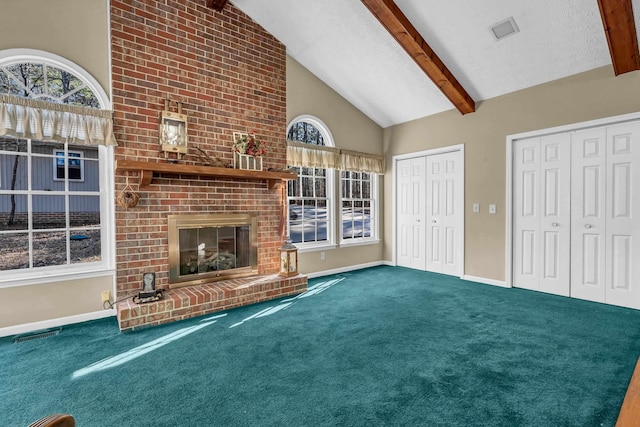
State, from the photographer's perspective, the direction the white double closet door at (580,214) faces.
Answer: facing the viewer and to the left of the viewer

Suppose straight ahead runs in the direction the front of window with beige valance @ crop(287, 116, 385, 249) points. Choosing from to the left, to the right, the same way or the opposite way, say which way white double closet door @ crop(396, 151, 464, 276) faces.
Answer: to the right

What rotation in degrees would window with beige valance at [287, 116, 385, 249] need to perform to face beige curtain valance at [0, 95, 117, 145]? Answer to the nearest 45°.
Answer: approximately 90° to its right

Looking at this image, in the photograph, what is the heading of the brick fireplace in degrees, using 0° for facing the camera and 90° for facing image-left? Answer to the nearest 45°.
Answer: approximately 315°

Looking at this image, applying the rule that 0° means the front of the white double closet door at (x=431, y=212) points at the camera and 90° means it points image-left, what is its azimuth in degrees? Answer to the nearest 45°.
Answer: approximately 45°

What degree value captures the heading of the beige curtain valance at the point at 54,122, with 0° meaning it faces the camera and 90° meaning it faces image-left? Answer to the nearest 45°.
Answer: approximately 315°

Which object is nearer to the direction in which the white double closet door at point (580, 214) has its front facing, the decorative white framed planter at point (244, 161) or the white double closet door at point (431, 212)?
the decorative white framed planter

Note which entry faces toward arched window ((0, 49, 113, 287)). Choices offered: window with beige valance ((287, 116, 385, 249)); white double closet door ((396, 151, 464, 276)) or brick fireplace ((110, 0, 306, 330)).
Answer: the white double closet door
